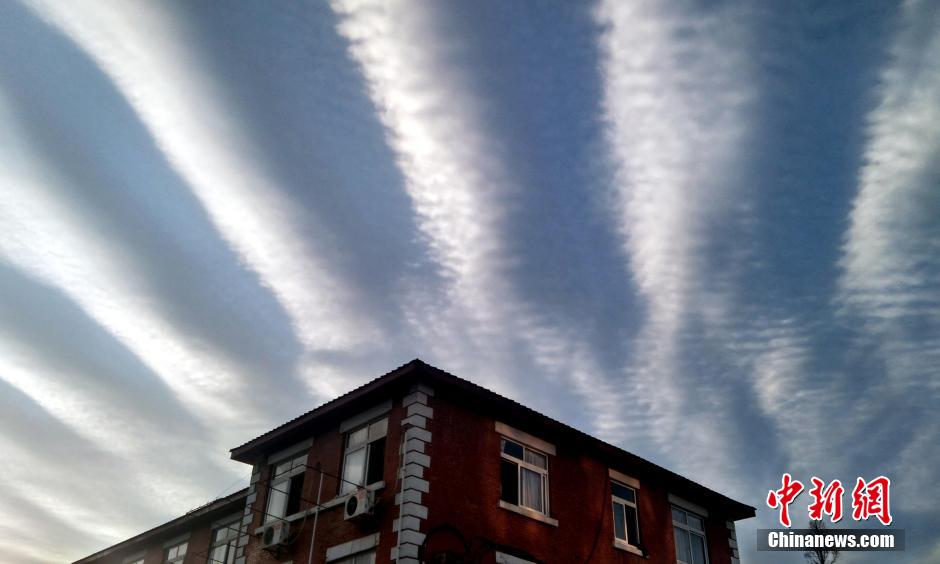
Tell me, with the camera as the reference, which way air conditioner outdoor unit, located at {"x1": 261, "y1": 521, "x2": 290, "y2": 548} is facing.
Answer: facing the viewer and to the left of the viewer

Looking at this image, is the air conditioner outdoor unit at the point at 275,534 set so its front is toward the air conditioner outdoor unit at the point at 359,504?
no

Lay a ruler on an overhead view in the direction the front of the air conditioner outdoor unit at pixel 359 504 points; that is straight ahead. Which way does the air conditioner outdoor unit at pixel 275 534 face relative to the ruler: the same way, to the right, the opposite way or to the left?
the same way

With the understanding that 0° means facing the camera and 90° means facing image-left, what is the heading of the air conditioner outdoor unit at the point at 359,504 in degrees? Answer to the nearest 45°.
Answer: approximately 45°

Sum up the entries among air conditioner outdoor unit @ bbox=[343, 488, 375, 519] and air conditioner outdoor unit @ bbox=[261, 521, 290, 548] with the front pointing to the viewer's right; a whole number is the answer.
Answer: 0

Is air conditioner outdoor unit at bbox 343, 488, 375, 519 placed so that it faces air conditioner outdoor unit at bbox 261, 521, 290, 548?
no
